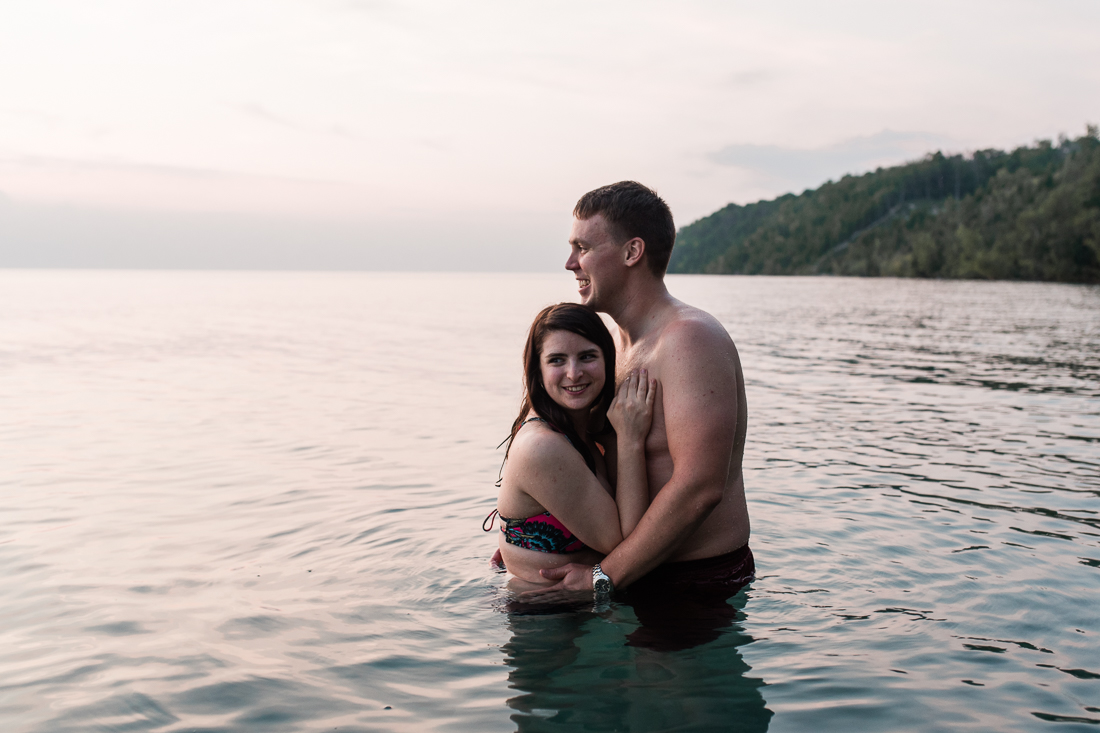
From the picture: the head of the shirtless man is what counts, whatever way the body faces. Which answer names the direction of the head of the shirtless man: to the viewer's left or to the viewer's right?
to the viewer's left

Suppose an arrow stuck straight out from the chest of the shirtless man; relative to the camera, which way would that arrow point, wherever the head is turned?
to the viewer's left
